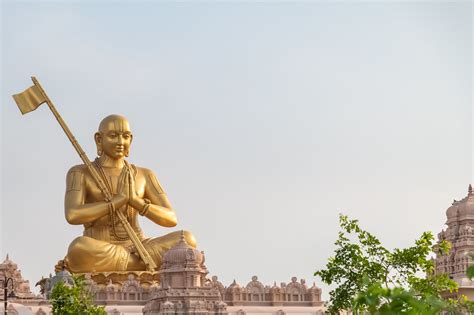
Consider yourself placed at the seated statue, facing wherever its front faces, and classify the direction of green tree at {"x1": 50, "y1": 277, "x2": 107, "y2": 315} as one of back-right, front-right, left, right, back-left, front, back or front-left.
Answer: front-right

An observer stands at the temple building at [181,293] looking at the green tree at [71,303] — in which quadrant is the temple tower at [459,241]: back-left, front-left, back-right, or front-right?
back-left

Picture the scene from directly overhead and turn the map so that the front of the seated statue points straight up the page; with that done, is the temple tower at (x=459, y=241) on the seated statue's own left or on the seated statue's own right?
on the seated statue's own left

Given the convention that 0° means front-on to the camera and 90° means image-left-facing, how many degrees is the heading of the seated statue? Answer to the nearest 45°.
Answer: approximately 315°
